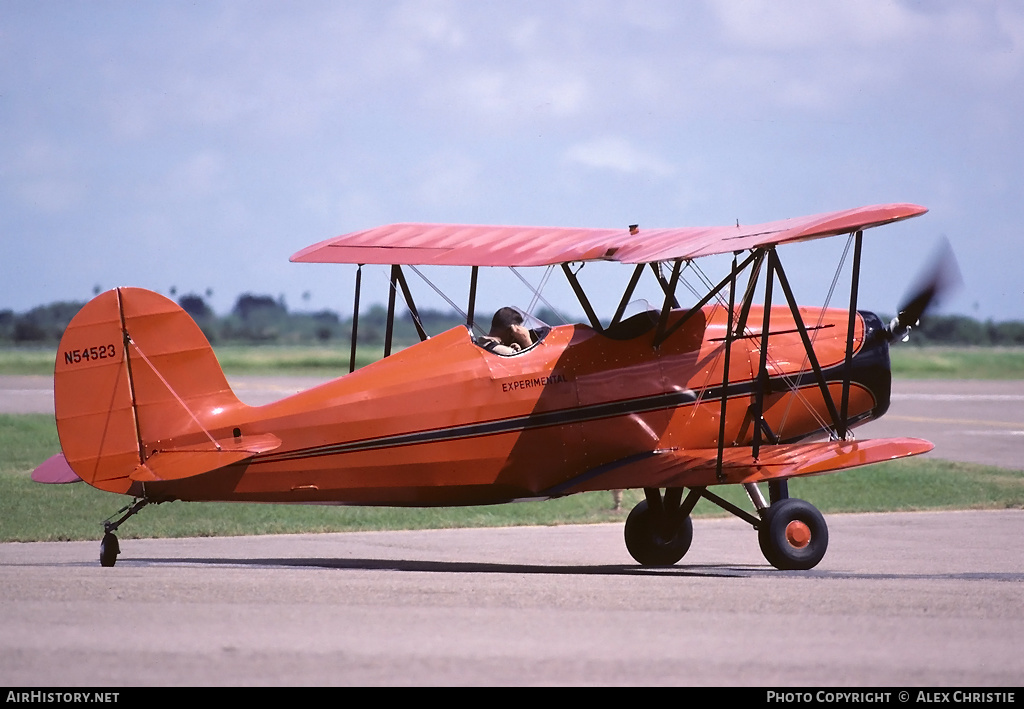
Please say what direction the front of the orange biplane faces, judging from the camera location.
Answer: facing away from the viewer and to the right of the viewer
